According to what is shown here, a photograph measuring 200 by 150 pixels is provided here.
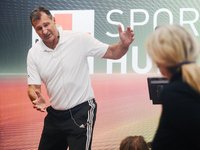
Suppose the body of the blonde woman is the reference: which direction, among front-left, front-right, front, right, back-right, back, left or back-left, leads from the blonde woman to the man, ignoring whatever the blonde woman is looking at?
front

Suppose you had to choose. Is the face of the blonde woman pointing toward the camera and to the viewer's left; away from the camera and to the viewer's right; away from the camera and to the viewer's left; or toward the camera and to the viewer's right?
away from the camera and to the viewer's left

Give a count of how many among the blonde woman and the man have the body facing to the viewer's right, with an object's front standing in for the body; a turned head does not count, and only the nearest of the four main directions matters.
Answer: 0

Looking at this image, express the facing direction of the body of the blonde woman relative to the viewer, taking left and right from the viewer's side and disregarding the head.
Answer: facing away from the viewer and to the left of the viewer

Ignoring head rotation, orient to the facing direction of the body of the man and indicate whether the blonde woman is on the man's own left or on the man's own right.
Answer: on the man's own left
